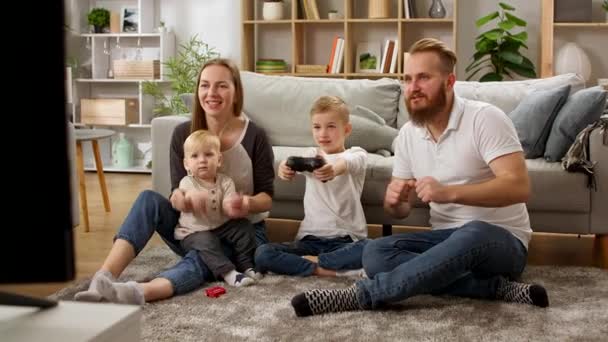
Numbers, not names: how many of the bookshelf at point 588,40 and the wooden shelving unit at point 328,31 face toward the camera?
2

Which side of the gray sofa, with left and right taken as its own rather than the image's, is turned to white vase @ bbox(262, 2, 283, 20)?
back

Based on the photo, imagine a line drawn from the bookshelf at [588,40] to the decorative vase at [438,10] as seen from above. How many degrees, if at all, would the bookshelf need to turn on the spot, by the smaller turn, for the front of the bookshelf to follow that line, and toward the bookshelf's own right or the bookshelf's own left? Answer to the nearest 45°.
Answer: approximately 90° to the bookshelf's own right

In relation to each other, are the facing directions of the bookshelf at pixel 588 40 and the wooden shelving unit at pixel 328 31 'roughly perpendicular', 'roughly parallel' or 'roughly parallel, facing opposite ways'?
roughly parallel

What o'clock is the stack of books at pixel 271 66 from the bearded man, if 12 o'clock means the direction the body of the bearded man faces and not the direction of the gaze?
The stack of books is roughly at 4 o'clock from the bearded man.

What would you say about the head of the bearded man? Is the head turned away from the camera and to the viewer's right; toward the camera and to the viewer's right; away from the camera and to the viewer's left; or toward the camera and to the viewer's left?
toward the camera and to the viewer's left

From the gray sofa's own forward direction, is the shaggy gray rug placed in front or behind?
in front

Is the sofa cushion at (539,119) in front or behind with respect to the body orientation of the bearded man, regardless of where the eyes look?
behind

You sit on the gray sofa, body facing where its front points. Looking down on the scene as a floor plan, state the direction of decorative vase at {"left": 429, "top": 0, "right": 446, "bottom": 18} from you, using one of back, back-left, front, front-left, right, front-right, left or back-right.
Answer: back

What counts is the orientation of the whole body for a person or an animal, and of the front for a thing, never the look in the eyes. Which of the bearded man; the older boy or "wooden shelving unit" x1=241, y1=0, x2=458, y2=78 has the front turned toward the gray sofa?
the wooden shelving unit

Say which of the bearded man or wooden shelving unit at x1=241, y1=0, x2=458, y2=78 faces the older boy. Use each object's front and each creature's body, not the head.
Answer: the wooden shelving unit

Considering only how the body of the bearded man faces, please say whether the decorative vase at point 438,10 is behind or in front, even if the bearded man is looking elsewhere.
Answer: behind

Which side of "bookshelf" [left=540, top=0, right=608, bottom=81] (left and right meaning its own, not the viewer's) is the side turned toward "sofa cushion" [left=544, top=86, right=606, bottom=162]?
front

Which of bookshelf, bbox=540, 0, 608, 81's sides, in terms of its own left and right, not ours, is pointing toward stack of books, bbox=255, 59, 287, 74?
right

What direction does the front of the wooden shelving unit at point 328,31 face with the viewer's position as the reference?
facing the viewer

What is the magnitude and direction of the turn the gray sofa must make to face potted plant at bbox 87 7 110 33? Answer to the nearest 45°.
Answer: approximately 135° to its right

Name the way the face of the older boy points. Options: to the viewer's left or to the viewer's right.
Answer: to the viewer's left

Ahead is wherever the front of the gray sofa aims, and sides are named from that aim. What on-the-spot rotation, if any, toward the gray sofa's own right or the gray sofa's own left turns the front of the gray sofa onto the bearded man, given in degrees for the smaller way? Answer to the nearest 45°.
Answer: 0° — it already faces them

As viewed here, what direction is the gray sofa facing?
toward the camera
